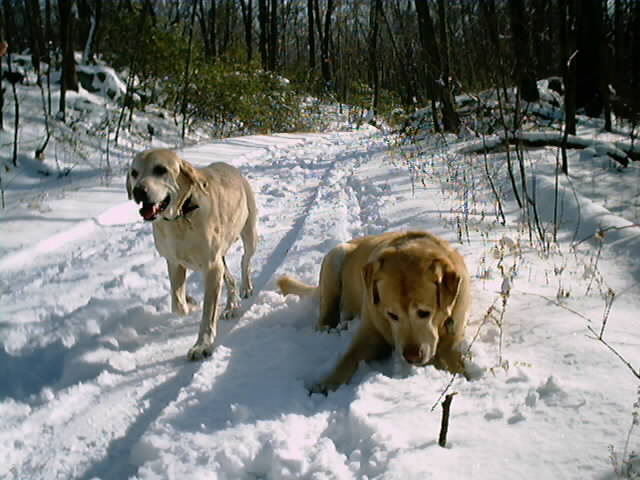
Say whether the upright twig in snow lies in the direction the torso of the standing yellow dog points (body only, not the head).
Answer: no

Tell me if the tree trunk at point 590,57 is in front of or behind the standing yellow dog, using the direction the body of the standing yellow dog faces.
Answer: behind

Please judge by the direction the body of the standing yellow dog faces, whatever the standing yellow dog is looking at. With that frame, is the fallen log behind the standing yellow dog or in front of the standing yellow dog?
behind

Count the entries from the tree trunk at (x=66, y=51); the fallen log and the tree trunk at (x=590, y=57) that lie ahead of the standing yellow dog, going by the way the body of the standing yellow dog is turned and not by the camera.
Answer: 0

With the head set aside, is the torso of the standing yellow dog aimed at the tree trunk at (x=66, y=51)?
no

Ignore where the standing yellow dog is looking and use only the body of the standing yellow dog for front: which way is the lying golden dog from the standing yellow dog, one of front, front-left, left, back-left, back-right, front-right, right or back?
left

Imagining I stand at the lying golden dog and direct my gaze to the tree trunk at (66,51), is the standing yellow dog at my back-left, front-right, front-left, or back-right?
front-left

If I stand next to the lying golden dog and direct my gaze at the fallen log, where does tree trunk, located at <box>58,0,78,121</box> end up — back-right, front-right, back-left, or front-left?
front-left

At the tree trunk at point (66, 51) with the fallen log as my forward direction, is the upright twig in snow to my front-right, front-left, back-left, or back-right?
front-right

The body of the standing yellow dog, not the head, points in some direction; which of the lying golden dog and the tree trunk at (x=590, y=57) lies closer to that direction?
the lying golden dog

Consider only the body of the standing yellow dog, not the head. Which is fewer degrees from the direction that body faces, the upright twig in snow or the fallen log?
the upright twig in snow
